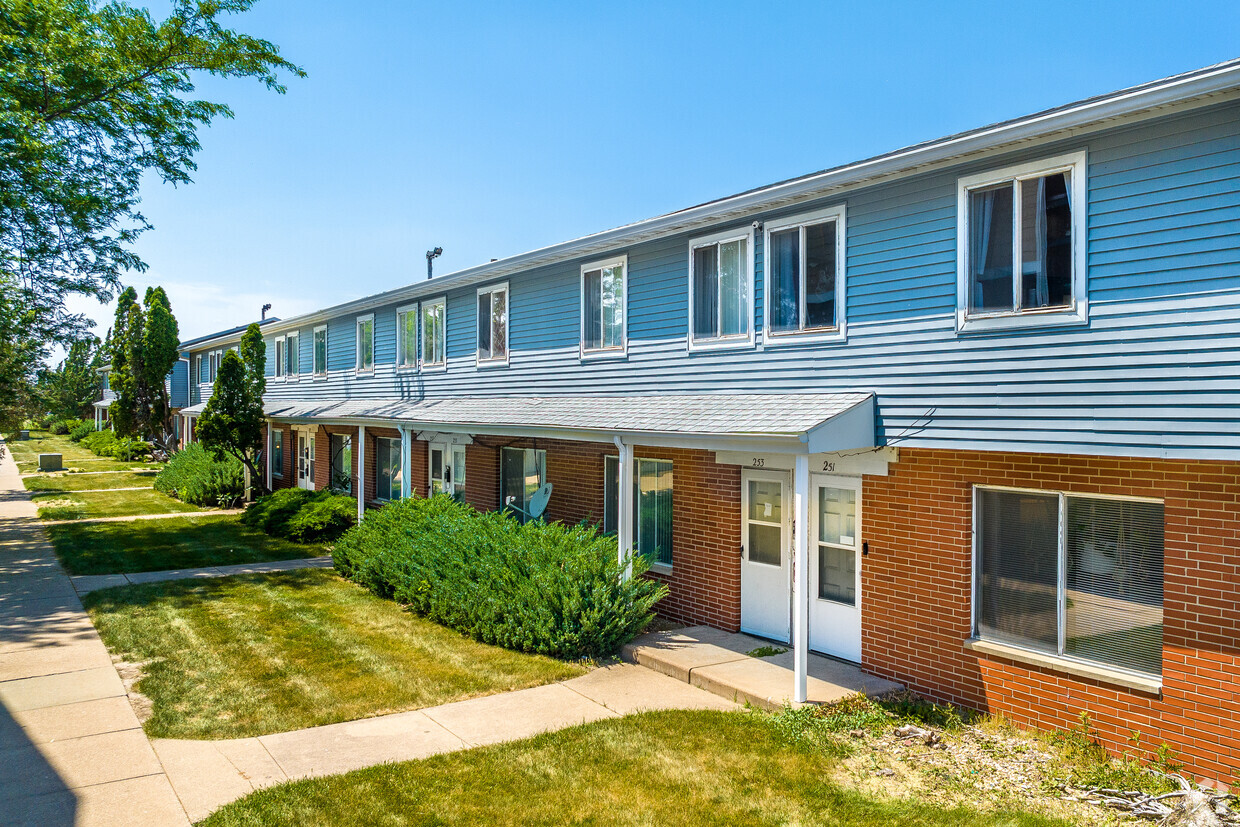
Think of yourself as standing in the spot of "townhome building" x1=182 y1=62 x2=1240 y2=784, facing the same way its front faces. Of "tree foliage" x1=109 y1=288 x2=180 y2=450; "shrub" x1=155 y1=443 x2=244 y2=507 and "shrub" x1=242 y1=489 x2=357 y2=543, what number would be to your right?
3

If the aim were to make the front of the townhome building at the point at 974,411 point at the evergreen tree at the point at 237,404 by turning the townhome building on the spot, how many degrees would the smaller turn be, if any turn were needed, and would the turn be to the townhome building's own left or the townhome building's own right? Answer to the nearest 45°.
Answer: approximately 90° to the townhome building's own right

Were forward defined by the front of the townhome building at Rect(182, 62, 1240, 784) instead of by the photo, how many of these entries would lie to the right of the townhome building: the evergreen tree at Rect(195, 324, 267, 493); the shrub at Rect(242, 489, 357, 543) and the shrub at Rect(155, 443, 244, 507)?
3

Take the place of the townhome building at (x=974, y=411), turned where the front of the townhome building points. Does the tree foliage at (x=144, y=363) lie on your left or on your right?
on your right

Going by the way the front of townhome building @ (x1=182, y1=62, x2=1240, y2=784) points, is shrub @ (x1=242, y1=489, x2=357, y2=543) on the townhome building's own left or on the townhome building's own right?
on the townhome building's own right

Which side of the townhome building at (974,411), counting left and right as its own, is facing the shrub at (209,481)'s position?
right

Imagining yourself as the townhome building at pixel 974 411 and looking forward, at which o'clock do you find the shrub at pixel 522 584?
The shrub is roughly at 2 o'clock from the townhome building.

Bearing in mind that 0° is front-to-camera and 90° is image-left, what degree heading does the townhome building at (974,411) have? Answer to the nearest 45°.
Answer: approximately 45°
